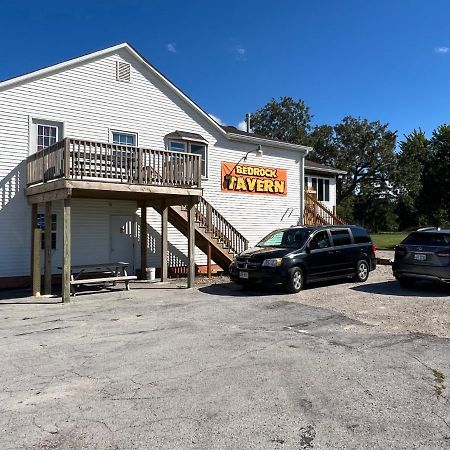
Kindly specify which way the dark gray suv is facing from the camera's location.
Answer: facing away from the viewer and to the right of the viewer

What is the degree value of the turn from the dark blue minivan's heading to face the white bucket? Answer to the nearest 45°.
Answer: approximately 45° to its right

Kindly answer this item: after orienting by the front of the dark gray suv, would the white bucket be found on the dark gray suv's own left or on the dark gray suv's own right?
on the dark gray suv's own left

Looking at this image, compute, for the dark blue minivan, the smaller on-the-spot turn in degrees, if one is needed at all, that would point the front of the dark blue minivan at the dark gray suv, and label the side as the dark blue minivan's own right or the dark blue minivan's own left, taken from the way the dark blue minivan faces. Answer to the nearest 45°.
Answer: approximately 135° to the dark blue minivan's own left

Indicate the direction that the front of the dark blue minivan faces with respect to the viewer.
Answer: facing the viewer and to the left of the viewer

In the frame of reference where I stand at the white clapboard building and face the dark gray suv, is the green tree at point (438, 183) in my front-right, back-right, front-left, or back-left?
front-left

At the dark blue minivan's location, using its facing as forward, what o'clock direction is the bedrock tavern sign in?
The bedrock tavern sign is roughly at 4 o'clock from the dark blue minivan.

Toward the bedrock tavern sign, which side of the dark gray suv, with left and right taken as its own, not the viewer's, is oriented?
left

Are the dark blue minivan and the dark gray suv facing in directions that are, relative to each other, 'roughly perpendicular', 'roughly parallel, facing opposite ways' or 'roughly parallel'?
roughly parallel, facing opposite ways

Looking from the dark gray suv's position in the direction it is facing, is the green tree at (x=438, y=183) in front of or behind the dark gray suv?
in front

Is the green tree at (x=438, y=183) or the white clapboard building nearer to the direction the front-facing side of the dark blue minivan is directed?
the white clapboard building
